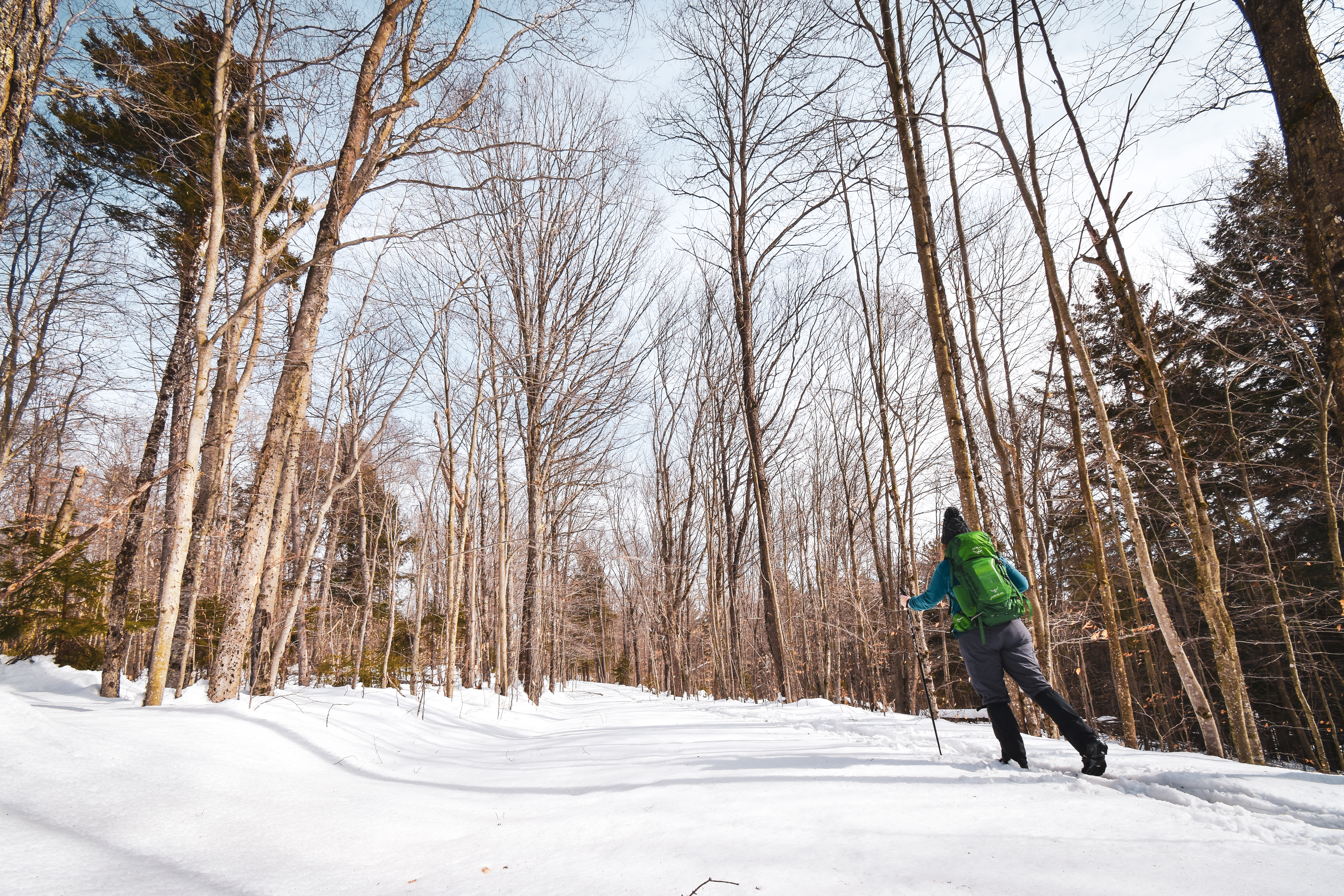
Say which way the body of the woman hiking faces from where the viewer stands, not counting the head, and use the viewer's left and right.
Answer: facing away from the viewer and to the left of the viewer

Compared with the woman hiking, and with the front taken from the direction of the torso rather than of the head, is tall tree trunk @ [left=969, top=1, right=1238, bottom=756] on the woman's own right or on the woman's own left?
on the woman's own right

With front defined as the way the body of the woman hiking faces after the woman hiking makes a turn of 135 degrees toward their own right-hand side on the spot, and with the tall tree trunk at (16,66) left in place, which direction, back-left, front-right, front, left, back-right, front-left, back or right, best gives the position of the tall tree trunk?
back-right

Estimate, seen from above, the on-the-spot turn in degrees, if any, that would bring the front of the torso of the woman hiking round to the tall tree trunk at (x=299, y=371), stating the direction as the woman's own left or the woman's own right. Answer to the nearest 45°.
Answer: approximately 45° to the woman's own left

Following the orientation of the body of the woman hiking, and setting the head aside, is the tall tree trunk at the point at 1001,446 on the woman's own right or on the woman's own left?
on the woman's own right

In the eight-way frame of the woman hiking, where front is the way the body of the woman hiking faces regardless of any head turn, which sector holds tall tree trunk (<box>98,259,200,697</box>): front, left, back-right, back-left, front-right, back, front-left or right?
front-left
